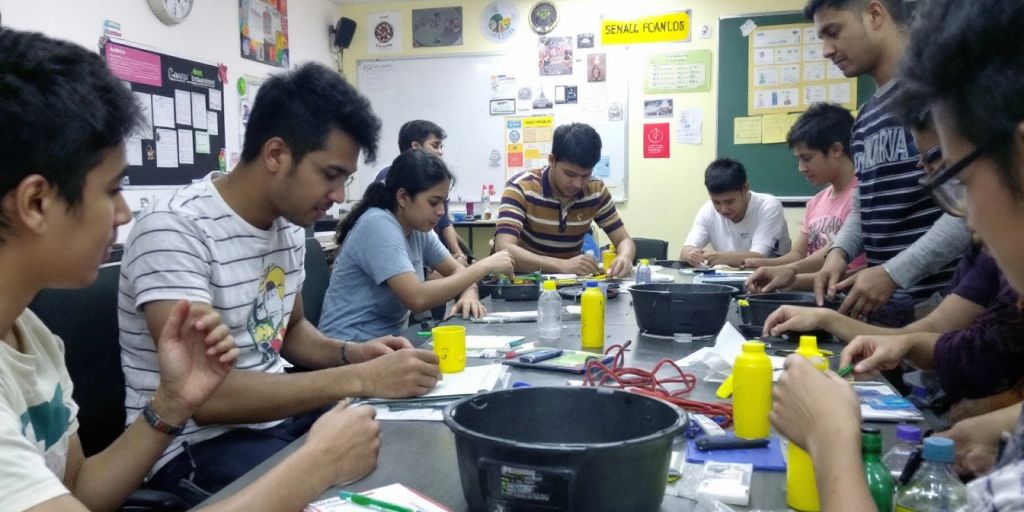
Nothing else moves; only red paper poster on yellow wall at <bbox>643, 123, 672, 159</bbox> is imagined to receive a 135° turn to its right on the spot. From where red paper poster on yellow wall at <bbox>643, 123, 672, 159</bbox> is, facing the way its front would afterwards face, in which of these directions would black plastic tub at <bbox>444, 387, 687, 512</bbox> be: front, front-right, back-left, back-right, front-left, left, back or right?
back-left

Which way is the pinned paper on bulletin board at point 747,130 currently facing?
toward the camera

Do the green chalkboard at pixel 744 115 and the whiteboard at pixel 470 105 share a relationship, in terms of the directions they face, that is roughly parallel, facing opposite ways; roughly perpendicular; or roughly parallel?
roughly parallel

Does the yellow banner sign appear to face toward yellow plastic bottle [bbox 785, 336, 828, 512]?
yes

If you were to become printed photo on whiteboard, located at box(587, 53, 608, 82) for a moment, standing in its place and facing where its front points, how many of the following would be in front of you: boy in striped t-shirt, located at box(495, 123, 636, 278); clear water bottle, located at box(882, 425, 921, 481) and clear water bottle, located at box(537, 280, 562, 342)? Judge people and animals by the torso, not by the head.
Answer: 3

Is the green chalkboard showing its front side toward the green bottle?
yes

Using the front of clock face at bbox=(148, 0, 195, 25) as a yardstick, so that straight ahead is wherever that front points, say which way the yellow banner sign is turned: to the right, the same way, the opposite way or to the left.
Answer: to the right

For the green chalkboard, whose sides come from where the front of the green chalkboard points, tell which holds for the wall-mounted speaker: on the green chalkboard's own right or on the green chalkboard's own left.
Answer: on the green chalkboard's own right

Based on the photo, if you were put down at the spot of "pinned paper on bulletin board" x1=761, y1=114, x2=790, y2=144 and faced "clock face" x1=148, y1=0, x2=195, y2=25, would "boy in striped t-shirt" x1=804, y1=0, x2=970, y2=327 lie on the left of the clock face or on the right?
left

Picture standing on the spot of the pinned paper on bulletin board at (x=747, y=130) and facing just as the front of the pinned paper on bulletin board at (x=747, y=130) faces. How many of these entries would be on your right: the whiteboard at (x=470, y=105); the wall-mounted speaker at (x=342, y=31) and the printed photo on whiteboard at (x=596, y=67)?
3

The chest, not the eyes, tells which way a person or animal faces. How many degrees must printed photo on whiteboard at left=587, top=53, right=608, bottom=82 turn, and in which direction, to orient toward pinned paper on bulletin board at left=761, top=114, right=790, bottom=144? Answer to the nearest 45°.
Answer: approximately 90° to its left

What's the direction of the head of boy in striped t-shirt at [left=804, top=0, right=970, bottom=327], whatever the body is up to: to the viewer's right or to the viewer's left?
to the viewer's left
